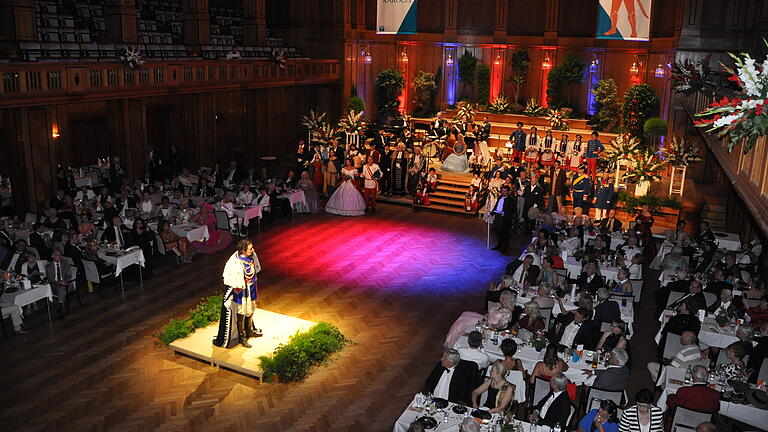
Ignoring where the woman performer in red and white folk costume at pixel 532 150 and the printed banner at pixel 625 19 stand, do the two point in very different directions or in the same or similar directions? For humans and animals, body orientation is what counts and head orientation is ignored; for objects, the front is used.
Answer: same or similar directions

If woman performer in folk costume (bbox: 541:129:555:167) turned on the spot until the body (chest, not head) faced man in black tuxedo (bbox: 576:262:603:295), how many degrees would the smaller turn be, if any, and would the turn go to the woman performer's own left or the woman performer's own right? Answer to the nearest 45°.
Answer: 0° — they already face them

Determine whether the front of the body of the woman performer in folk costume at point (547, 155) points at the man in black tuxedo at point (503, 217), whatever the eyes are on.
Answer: yes

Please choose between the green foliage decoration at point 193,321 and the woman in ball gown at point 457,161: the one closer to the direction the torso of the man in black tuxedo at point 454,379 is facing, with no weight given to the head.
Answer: the green foliage decoration

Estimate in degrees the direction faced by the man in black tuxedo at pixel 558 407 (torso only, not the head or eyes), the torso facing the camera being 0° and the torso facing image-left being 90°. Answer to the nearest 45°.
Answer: approximately 45°

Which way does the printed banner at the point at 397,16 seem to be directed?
toward the camera

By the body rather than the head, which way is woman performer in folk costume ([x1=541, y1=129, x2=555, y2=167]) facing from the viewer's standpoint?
toward the camera

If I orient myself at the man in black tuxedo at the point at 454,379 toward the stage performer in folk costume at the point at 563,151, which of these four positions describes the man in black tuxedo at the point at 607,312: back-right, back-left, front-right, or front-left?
front-right

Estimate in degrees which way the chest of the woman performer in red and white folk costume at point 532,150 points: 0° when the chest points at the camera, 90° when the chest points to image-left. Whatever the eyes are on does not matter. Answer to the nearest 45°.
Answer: approximately 0°

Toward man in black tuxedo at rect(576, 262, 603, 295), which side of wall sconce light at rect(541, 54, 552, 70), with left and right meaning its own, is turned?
front

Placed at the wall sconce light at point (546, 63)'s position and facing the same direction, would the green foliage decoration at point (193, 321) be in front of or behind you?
in front

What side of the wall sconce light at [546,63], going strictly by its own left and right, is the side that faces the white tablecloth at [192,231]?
front

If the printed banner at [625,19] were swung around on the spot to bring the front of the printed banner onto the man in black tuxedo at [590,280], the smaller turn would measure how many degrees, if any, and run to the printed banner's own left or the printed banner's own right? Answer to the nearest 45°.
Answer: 0° — it already faces them

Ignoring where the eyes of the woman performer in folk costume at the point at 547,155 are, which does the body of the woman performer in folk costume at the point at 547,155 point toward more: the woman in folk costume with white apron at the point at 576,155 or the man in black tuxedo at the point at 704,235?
the man in black tuxedo

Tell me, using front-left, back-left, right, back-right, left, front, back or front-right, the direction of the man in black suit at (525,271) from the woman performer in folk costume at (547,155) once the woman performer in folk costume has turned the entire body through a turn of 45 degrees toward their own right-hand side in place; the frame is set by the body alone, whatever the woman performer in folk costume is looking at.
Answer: front-left

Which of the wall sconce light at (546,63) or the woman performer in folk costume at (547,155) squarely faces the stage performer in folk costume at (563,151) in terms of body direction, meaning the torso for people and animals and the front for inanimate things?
the wall sconce light
